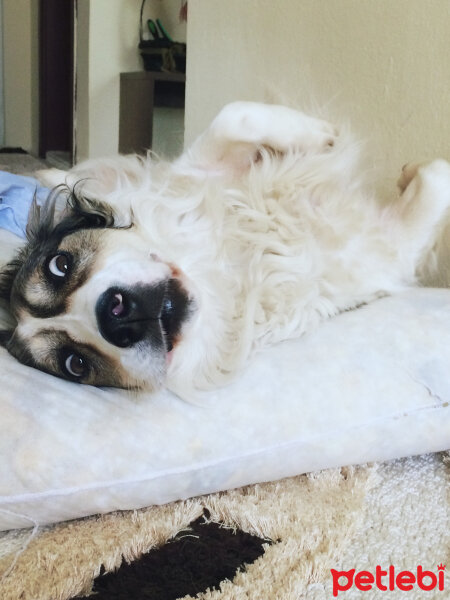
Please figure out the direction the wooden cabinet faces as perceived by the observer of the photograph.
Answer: facing the viewer and to the right of the viewer

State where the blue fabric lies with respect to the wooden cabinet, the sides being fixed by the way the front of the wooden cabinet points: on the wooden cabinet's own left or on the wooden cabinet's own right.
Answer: on the wooden cabinet's own right

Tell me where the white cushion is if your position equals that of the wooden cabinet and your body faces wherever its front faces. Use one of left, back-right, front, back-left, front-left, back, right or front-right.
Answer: front-right

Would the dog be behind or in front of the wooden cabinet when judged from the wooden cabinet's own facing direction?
in front

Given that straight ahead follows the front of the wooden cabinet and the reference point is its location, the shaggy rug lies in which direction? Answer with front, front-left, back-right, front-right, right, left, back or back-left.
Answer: front-right
